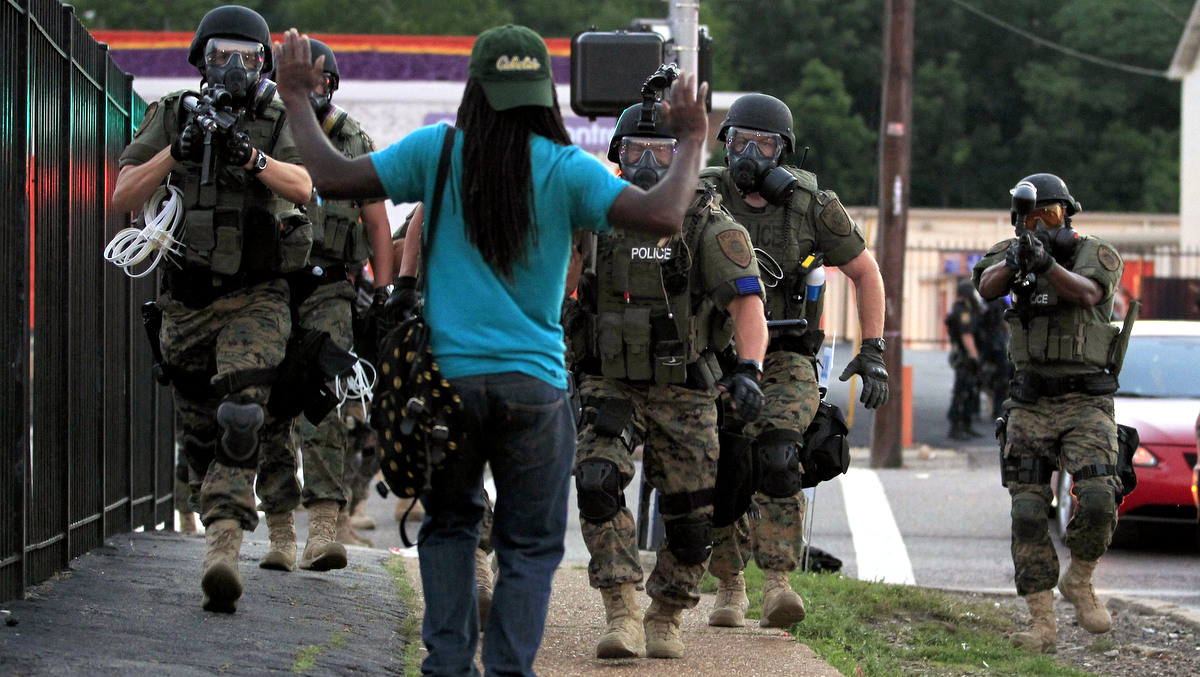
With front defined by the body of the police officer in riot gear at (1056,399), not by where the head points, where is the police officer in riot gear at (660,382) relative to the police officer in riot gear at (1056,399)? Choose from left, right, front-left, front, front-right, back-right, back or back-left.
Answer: front-right

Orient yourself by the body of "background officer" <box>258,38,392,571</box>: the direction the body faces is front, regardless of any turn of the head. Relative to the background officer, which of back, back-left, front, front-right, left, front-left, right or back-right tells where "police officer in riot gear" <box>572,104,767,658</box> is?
front-left

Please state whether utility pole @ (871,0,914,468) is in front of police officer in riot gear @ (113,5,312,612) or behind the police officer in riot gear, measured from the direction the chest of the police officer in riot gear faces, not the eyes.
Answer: behind

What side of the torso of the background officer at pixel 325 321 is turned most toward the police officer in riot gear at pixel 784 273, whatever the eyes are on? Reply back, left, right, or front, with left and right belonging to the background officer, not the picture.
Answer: left

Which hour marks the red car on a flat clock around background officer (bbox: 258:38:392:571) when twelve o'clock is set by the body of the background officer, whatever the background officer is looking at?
The red car is roughly at 8 o'clock from the background officer.

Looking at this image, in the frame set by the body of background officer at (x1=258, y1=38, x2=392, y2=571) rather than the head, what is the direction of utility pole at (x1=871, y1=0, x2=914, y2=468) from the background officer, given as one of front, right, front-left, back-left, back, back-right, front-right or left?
back-left

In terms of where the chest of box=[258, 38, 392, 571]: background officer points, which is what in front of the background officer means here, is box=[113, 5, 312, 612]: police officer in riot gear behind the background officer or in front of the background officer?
in front

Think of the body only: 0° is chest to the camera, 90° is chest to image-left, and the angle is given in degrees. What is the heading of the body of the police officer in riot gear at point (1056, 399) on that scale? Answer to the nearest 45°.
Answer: approximately 0°

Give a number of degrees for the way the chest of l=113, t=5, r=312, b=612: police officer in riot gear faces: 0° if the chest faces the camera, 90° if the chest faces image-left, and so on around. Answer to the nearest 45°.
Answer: approximately 0°

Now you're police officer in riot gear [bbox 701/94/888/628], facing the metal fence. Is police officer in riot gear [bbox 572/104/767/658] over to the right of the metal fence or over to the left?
left
